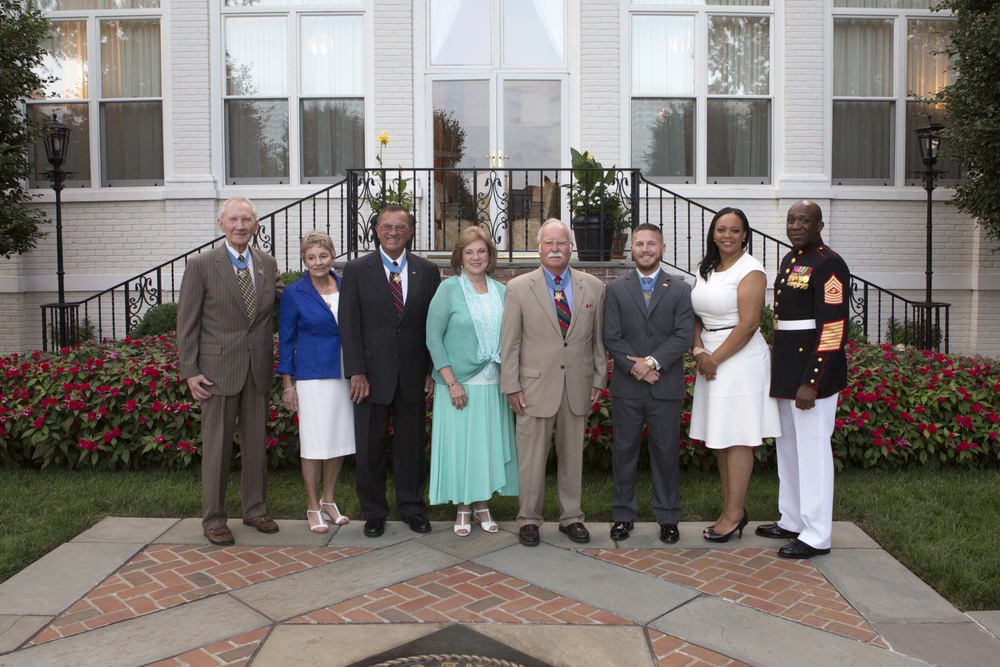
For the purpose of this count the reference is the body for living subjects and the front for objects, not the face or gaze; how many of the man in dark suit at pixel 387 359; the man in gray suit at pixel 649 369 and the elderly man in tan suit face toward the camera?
3

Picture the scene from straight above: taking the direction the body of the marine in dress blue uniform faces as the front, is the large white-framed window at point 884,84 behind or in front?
behind

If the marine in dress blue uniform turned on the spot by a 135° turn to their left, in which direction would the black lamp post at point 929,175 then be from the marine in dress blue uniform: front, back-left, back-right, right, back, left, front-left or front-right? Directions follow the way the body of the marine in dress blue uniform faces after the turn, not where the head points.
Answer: left

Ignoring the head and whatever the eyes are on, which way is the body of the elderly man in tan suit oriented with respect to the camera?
toward the camera

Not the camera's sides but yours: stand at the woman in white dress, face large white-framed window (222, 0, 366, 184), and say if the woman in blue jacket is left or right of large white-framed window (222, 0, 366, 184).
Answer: left

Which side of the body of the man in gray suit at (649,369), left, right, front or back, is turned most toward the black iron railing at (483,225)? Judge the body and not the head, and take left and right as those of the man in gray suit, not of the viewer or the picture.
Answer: back

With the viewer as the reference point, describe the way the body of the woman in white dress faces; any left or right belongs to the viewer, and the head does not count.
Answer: facing the viewer and to the left of the viewer

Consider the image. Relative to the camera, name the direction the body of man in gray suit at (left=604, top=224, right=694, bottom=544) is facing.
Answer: toward the camera

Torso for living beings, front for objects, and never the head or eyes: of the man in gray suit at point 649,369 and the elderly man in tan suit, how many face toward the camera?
2

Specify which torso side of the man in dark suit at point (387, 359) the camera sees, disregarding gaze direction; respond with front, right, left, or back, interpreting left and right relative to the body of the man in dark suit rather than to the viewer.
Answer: front

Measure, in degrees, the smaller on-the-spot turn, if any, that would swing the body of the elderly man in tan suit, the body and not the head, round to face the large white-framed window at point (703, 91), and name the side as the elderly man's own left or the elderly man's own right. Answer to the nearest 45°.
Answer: approximately 180°

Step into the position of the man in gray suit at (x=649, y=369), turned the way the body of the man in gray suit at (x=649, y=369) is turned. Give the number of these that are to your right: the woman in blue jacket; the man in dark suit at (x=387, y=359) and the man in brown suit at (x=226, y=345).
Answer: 3
